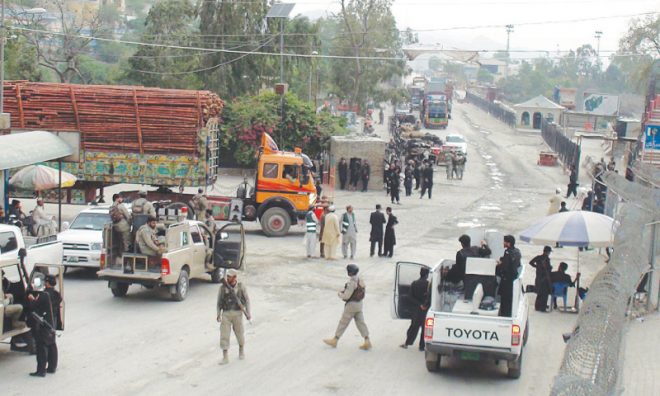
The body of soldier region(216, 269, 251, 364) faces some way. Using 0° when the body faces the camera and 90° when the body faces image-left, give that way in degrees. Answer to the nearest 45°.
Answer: approximately 0°

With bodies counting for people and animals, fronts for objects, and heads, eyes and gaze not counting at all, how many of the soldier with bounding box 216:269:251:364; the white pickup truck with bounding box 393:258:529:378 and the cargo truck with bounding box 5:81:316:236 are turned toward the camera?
1

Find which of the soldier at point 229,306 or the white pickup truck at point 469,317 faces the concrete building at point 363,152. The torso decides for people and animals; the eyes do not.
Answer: the white pickup truck

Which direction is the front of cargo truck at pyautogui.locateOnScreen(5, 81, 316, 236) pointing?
to the viewer's right

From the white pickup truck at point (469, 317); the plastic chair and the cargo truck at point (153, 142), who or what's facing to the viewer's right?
the cargo truck

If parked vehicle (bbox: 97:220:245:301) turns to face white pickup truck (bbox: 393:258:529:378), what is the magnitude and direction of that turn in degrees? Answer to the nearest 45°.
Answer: approximately 90° to its right

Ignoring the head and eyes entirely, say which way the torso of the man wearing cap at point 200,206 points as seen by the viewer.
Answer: away from the camera

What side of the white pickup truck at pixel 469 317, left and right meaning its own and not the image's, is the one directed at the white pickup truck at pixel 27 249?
left

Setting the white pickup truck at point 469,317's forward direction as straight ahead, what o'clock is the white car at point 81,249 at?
The white car is roughly at 10 o'clock from the white pickup truck.

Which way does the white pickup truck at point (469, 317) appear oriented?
away from the camera

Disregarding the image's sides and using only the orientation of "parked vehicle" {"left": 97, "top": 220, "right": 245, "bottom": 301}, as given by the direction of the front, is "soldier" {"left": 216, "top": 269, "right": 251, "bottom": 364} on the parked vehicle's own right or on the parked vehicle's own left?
on the parked vehicle's own right
